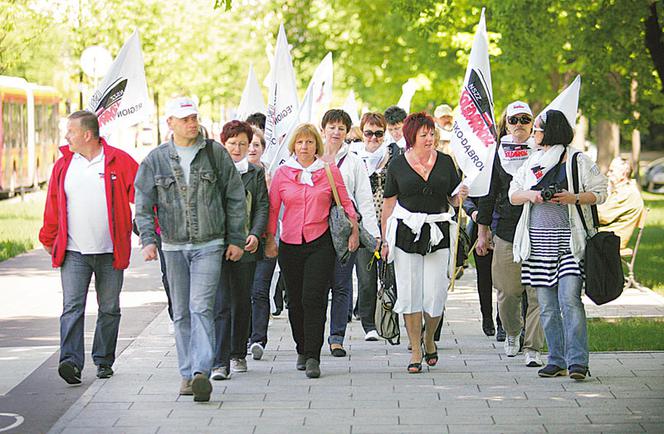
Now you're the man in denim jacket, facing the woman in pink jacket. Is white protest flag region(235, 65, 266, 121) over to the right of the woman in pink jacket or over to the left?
left

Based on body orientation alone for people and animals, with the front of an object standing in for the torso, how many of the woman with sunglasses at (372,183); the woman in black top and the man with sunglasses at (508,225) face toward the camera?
3

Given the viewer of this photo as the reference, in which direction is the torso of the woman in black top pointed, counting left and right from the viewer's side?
facing the viewer

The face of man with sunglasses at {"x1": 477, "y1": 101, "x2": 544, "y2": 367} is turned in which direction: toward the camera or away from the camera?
toward the camera

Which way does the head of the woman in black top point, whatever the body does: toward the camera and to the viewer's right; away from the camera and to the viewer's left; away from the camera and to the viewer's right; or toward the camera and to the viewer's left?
toward the camera and to the viewer's right

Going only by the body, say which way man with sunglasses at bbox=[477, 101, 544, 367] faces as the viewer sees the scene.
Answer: toward the camera

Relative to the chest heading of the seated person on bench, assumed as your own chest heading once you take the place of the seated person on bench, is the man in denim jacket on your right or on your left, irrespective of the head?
on your left

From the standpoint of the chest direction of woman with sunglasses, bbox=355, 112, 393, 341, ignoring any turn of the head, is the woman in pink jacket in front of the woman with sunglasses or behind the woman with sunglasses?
in front

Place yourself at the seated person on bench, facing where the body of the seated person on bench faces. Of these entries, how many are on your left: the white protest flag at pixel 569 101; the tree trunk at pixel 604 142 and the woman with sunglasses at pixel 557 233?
2

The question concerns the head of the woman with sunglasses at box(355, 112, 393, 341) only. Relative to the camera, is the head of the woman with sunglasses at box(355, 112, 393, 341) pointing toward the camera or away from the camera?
toward the camera

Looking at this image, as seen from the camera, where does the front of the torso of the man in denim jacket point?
toward the camera

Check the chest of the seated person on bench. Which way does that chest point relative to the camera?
to the viewer's left

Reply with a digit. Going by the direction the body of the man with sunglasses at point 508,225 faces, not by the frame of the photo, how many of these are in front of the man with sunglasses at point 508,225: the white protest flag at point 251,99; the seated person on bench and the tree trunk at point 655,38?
0

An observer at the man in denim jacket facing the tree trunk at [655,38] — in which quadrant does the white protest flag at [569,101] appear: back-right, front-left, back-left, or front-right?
front-right

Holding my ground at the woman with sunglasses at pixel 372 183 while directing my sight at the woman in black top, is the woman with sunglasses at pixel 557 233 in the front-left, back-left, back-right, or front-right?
front-left

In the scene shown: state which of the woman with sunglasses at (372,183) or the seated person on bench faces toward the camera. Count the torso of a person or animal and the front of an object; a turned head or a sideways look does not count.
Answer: the woman with sunglasses

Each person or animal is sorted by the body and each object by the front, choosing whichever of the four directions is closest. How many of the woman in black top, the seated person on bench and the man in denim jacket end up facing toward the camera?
2
